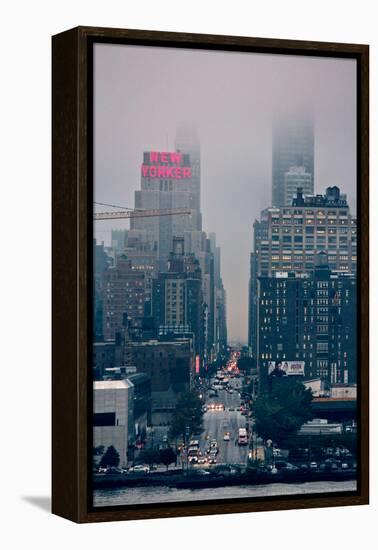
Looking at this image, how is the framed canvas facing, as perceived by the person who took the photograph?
facing the viewer and to the right of the viewer
